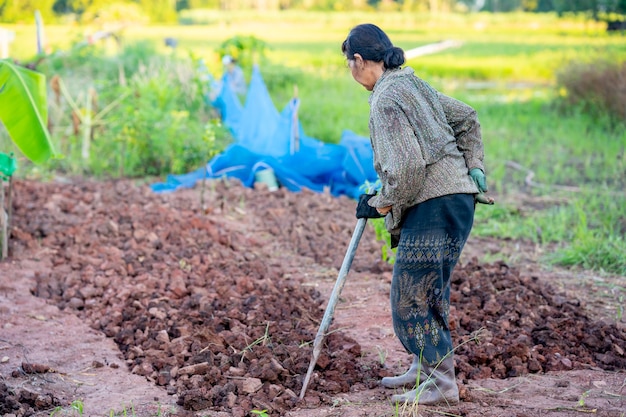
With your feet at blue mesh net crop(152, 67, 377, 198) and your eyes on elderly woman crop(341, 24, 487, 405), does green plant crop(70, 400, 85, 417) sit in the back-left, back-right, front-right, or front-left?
front-right

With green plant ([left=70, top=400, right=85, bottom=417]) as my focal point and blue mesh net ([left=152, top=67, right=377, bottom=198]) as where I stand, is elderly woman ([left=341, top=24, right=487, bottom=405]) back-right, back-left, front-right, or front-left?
front-left

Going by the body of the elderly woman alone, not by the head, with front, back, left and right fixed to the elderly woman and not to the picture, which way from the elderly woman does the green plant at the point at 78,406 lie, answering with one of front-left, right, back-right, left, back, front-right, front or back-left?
front

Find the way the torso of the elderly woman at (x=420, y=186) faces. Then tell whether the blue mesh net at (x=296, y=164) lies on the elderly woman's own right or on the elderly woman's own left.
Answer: on the elderly woman's own right

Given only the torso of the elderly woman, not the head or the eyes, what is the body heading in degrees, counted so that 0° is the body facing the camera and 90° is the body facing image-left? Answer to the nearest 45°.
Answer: approximately 90°
